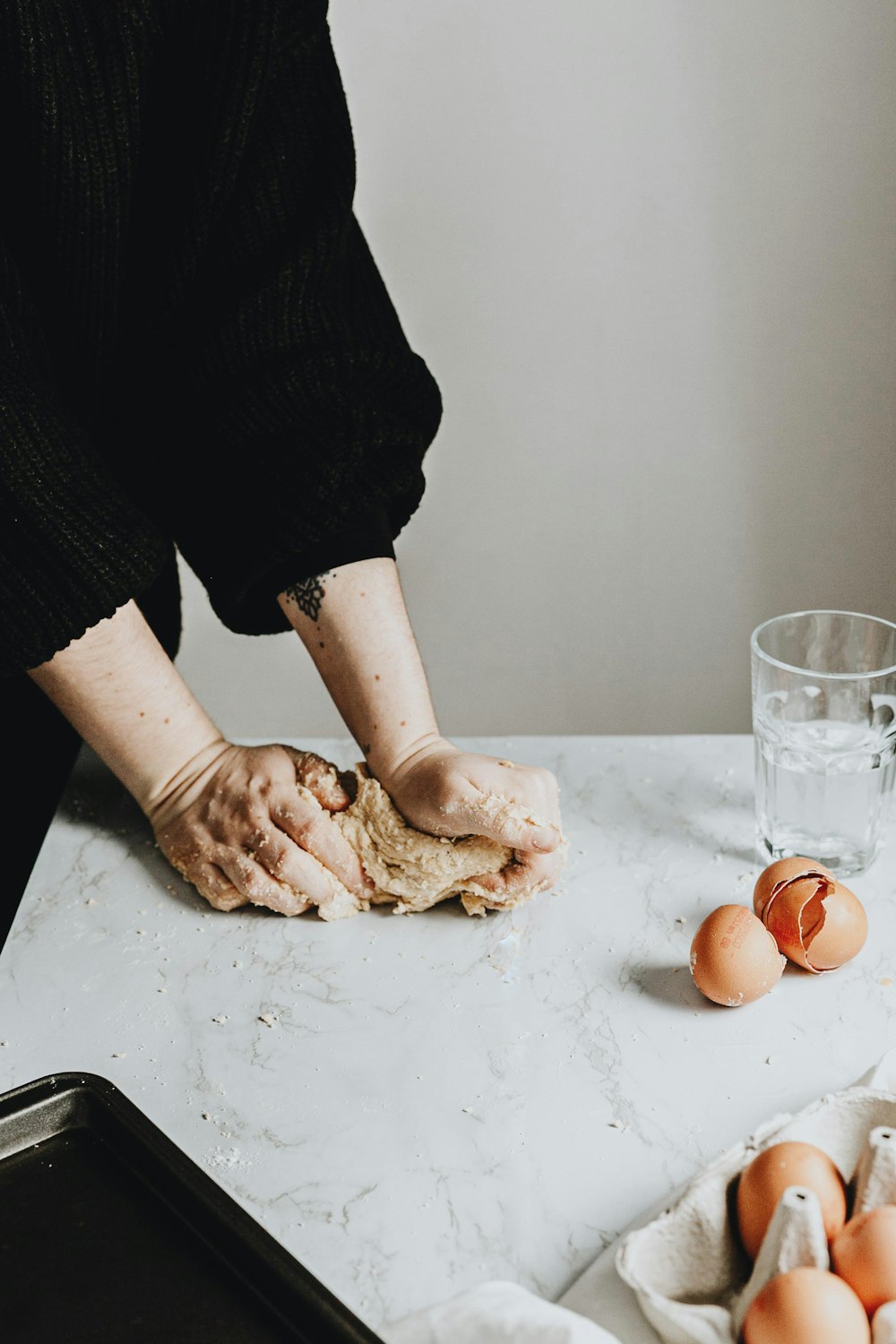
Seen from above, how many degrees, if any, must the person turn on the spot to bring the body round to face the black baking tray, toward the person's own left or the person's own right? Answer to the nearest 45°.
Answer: approximately 45° to the person's own right

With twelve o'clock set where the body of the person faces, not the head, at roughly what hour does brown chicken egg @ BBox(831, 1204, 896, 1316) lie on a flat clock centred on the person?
The brown chicken egg is roughly at 1 o'clock from the person.

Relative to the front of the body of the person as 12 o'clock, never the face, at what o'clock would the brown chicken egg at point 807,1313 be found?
The brown chicken egg is roughly at 1 o'clock from the person.

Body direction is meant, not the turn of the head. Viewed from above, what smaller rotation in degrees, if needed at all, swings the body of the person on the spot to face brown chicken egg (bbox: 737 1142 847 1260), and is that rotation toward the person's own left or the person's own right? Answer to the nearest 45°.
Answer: approximately 45° to the person's own right

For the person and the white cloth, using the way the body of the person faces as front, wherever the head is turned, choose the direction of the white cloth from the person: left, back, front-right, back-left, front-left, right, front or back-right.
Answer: front-right

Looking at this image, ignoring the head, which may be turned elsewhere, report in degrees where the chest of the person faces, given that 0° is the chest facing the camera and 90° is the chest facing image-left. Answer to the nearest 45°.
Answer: approximately 315°
